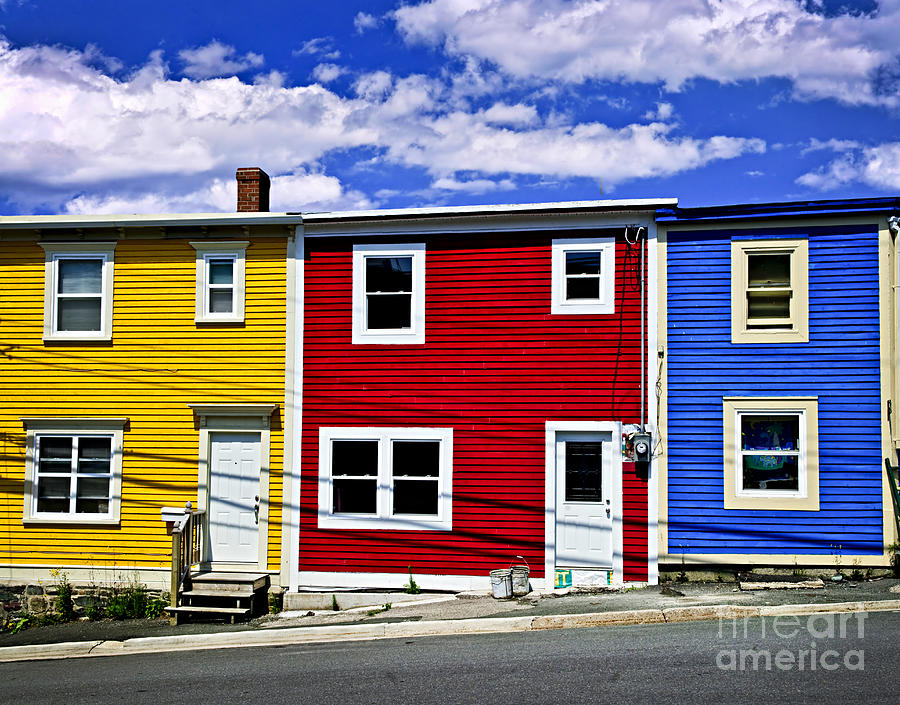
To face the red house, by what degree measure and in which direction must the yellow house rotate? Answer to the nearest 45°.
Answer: approximately 45° to its left

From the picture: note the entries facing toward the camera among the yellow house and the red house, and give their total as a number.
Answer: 2

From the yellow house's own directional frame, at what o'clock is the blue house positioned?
The blue house is roughly at 10 o'clock from the yellow house.

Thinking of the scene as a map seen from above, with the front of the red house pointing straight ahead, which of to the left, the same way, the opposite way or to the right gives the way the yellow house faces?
the same way

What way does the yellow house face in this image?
toward the camera

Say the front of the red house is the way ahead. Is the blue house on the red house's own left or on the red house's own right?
on the red house's own left

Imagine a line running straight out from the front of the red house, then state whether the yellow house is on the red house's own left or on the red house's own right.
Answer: on the red house's own right
